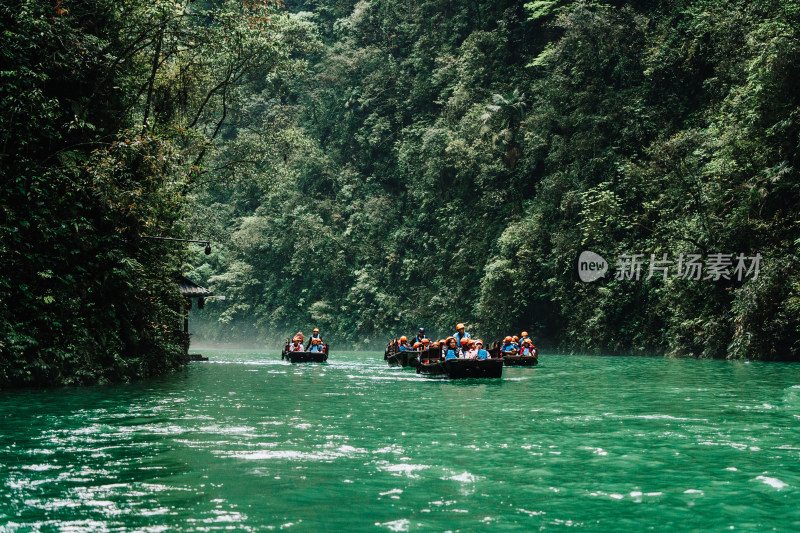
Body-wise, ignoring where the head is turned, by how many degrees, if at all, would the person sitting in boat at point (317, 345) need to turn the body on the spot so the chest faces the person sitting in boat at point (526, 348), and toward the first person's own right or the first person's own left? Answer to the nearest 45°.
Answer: approximately 45° to the first person's own left

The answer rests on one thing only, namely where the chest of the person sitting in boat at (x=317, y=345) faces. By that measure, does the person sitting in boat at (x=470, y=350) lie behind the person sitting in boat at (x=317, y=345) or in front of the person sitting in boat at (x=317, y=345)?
in front

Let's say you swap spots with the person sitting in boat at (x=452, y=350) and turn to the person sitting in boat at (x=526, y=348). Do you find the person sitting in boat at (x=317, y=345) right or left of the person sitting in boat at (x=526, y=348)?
left

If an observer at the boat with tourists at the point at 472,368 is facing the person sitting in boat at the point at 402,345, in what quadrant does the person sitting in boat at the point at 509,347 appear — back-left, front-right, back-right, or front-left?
front-right

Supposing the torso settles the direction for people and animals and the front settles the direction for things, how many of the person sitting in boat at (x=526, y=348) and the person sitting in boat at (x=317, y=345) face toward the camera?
2

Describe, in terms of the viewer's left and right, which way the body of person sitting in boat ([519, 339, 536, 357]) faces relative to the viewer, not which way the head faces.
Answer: facing the viewer

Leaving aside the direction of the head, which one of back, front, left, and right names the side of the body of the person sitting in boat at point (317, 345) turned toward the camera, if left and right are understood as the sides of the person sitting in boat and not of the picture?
front
